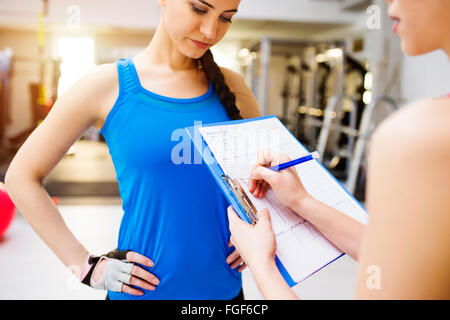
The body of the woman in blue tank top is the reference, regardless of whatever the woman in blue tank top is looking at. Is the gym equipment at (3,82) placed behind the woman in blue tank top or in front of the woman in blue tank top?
behind

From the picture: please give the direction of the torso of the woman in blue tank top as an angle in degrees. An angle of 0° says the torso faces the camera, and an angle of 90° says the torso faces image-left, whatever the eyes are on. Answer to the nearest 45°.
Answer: approximately 315°

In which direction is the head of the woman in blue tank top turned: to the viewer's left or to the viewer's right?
to the viewer's right

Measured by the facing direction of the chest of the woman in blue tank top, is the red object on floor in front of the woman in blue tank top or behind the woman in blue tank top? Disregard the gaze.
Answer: behind
